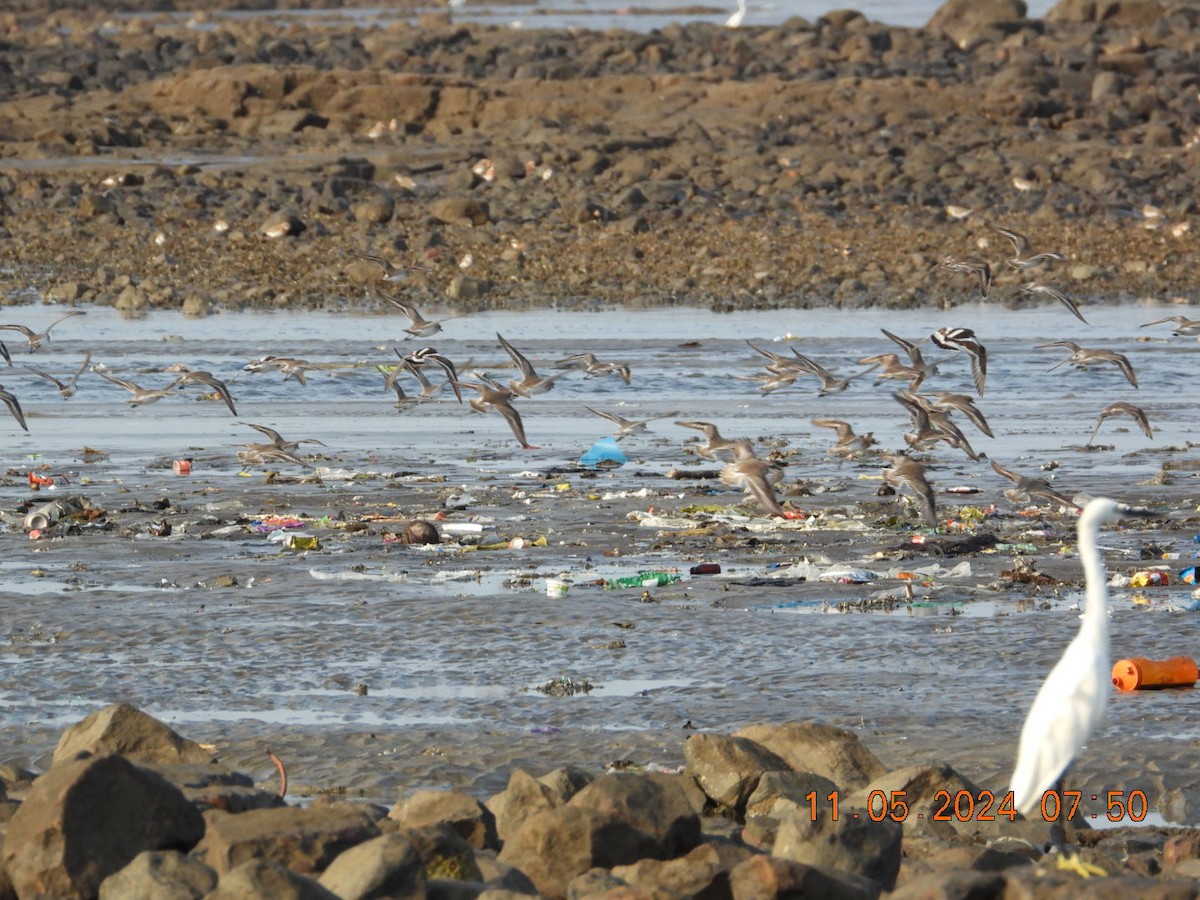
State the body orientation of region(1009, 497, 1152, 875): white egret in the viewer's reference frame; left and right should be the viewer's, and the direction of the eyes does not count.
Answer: facing to the right of the viewer

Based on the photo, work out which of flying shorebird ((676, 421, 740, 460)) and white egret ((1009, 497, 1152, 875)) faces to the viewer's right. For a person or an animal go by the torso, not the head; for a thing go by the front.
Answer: the white egret

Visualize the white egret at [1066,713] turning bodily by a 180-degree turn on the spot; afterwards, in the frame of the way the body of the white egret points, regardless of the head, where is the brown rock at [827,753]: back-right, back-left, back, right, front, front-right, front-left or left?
front-right

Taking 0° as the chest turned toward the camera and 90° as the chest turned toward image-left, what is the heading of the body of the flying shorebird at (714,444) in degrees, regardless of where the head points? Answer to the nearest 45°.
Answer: approximately 90°

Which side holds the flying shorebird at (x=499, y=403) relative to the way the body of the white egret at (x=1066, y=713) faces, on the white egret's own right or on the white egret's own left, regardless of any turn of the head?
on the white egret's own left

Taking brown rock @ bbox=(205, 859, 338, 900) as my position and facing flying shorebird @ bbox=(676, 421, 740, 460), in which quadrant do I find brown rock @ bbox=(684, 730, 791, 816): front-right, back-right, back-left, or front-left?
front-right

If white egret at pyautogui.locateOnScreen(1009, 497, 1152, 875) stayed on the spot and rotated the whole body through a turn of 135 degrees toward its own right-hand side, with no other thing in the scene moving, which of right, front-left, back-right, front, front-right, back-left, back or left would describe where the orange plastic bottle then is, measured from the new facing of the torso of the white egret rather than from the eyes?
back-right
